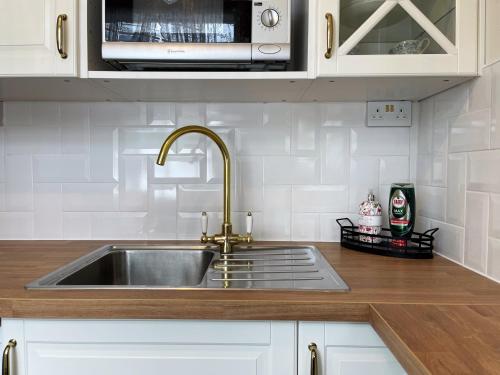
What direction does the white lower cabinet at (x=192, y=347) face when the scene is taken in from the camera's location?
facing the viewer

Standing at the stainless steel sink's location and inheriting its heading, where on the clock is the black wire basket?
The black wire basket is roughly at 9 o'clock from the stainless steel sink.

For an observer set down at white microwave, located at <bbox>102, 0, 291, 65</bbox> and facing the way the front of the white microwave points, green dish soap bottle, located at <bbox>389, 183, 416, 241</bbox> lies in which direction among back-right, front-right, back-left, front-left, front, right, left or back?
left

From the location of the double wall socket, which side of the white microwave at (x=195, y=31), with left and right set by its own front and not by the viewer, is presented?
left

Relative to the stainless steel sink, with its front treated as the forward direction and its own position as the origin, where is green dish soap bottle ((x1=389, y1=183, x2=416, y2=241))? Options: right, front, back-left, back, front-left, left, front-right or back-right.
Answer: left

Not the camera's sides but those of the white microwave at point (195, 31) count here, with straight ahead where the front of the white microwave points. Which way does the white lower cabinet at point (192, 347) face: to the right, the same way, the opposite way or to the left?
the same way

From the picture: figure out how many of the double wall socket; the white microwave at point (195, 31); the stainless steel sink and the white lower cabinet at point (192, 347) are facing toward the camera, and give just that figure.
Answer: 4

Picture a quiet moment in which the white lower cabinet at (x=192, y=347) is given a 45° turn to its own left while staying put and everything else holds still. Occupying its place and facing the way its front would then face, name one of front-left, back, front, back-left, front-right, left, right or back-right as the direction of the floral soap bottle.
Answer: left

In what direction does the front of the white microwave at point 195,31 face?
toward the camera

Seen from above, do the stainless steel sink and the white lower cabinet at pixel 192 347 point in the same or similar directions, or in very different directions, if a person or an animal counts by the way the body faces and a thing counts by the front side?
same or similar directions

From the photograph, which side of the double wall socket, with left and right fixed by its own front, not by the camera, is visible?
front

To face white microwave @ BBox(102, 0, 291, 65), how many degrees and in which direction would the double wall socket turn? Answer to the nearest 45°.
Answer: approximately 45° to its right

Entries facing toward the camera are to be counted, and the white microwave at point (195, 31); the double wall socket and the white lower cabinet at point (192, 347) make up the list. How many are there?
3
